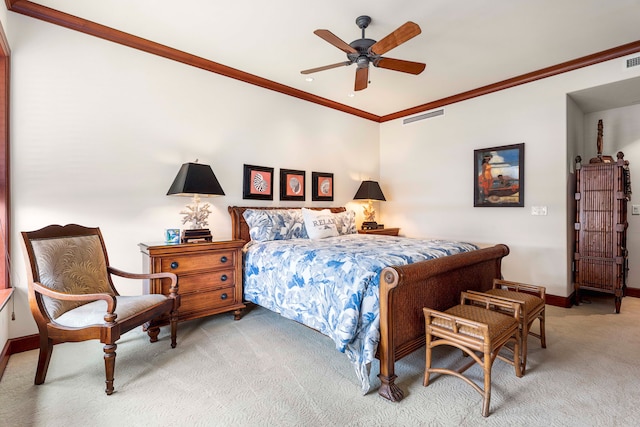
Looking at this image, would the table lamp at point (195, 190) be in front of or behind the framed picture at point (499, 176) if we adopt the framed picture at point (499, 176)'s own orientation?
in front

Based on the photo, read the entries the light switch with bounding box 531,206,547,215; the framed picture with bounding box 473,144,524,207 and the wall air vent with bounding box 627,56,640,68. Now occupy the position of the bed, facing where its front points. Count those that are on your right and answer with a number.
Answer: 0

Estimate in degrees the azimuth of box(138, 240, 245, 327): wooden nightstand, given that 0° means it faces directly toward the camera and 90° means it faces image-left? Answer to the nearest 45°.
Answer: approximately 315°

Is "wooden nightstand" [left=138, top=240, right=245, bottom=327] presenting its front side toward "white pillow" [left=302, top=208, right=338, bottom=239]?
no

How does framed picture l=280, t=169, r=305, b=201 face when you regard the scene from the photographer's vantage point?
facing the viewer and to the right of the viewer

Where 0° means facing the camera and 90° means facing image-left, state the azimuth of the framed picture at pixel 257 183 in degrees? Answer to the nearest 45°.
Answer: approximately 315°

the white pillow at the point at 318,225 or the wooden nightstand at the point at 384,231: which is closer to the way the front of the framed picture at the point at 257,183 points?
the white pillow

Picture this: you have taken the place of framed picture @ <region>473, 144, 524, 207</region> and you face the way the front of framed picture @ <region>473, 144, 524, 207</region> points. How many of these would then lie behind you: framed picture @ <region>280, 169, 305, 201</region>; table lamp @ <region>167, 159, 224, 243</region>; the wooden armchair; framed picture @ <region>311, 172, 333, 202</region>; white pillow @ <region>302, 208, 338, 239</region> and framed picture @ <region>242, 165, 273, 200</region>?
0

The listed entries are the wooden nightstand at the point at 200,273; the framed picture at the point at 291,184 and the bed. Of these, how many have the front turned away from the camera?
0

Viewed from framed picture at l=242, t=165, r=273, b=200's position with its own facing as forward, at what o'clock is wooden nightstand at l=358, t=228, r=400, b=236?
The wooden nightstand is roughly at 10 o'clock from the framed picture.

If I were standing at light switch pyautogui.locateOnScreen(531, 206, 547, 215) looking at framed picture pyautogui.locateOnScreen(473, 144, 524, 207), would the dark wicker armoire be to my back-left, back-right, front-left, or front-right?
back-right

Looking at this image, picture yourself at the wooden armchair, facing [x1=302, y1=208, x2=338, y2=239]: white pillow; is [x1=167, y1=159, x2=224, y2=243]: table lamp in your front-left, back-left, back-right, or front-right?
front-left

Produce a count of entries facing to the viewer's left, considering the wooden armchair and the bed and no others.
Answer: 0

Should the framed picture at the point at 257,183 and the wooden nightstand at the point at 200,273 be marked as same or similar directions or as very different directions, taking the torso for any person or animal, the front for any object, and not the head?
same or similar directions

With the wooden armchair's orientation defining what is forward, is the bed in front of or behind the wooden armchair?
in front

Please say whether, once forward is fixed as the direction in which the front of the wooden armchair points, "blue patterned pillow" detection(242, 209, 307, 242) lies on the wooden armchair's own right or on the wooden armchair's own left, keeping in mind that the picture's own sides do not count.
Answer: on the wooden armchair's own left

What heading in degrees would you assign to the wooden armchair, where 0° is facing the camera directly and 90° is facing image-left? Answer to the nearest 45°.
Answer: approximately 315°

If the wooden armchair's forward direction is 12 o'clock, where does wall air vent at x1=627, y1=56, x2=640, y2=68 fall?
The wall air vent is roughly at 11 o'clock from the wooden armchair.

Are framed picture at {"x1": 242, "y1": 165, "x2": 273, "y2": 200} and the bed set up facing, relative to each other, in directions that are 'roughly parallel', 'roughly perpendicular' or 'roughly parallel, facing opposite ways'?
roughly parallel

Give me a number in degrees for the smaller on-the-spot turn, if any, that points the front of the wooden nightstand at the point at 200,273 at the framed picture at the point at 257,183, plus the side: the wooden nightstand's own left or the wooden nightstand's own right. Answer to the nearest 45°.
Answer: approximately 90° to the wooden nightstand's own left

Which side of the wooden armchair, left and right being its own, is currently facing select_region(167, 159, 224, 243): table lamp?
left
